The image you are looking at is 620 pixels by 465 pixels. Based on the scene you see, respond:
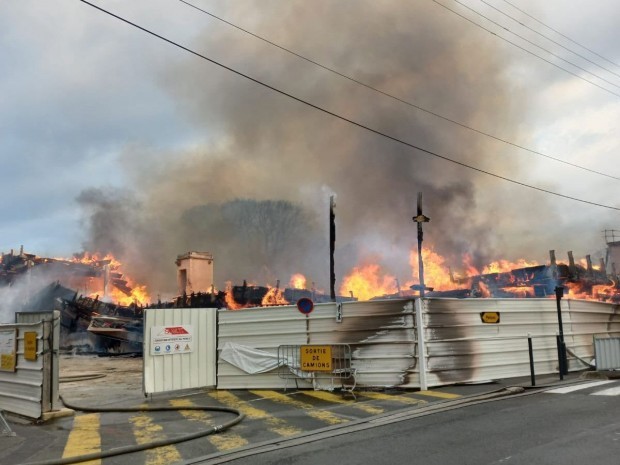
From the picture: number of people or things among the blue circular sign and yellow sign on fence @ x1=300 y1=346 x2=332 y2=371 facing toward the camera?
2

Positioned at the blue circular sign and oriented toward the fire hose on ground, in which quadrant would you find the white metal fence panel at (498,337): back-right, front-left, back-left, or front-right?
back-left

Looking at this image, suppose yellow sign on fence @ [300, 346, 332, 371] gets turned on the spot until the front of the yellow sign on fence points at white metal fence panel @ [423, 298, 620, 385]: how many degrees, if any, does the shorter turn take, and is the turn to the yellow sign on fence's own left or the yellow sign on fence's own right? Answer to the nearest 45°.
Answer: approximately 90° to the yellow sign on fence's own left

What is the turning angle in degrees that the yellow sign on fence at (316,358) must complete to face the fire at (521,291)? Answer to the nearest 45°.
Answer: approximately 135° to its left

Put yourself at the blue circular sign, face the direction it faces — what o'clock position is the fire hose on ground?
The fire hose on ground is roughly at 1 o'clock from the blue circular sign.

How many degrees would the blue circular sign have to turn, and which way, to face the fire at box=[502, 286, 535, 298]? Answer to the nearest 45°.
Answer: approximately 135° to its left

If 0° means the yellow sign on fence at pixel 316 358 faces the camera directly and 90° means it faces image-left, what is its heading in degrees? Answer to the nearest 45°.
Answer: approximately 0°

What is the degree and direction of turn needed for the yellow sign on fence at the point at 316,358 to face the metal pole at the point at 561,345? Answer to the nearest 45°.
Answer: approximately 90° to its left

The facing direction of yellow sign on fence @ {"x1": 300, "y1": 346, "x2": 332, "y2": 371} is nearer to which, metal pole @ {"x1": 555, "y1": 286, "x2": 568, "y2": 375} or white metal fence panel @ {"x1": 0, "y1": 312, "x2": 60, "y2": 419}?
the white metal fence panel

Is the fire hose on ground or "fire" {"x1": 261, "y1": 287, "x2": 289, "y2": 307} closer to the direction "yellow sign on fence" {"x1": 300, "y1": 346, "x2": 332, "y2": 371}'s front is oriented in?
the fire hose on ground

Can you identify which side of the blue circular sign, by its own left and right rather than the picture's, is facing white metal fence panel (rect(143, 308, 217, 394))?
right

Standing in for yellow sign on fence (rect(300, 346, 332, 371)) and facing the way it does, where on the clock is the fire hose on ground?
The fire hose on ground is roughly at 1 o'clock from the yellow sign on fence.

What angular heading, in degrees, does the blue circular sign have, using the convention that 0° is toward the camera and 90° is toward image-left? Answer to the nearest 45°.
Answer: approximately 0°
